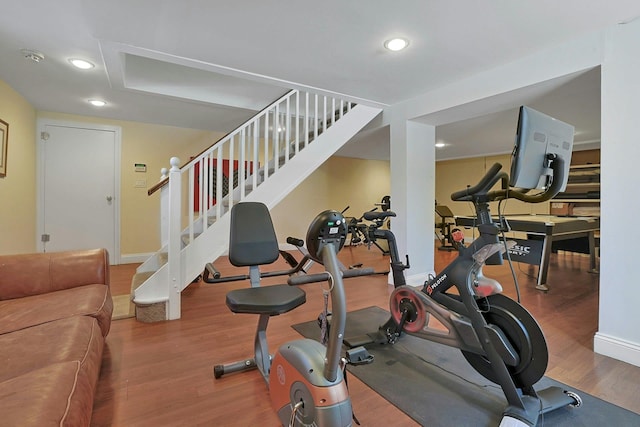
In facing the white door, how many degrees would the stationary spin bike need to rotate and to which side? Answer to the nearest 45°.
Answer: approximately 135° to its right

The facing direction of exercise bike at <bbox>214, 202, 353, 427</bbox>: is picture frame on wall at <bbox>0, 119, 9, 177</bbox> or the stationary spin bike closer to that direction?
the stationary spin bike

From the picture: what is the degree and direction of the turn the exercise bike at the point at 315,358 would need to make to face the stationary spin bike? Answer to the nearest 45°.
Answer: approximately 45° to its left

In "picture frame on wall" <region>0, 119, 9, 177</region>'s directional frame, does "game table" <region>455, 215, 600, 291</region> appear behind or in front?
in front

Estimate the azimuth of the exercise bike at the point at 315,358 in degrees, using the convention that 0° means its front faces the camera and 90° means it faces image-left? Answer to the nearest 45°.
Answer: approximately 315°

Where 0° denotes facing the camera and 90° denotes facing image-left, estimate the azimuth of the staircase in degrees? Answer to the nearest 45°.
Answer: approximately 45°

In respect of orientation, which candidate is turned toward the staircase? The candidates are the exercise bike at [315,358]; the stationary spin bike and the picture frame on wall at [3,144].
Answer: the picture frame on wall

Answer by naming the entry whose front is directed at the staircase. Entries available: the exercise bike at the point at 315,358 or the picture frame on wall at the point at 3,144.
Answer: the picture frame on wall

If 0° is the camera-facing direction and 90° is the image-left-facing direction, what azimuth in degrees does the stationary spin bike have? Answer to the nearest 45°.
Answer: approximately 315°

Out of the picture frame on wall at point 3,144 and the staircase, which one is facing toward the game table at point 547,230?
the picture frame on wall

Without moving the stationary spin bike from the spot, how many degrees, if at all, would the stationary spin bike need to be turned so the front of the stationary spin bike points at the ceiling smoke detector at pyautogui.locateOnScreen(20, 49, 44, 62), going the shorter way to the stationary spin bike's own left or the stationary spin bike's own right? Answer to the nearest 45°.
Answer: approximately 135° to the stationary spin bike's own right

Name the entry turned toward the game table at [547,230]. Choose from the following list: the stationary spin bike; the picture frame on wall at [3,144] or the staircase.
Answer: the picture frame on wall

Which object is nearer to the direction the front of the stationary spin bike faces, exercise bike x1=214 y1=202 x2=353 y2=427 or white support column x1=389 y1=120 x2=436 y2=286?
the exercise bike

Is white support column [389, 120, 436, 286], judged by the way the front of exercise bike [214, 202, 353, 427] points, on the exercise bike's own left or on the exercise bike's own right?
on the exercise bike's own left

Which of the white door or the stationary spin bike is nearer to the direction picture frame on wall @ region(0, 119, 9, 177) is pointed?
the stationary spin bike

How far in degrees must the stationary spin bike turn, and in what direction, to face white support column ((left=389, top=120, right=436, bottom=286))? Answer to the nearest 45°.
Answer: approximately 135° to its left

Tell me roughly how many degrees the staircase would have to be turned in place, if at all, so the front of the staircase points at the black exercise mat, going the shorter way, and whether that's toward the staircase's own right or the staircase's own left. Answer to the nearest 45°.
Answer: approximately 90° to the staircase's own left
